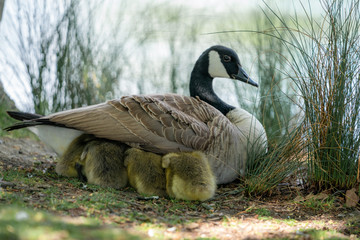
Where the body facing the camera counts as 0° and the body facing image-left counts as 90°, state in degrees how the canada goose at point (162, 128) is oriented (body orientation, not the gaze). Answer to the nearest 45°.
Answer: approximately 270°
